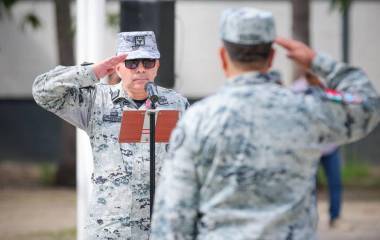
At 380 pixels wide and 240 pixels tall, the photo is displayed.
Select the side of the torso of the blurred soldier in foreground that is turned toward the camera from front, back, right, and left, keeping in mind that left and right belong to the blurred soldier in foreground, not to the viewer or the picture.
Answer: back

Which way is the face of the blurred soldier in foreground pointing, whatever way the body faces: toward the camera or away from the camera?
away from the camera

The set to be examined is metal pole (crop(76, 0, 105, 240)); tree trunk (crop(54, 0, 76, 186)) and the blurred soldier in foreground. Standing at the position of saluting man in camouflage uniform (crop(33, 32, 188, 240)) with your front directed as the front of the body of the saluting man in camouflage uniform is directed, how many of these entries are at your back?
2
